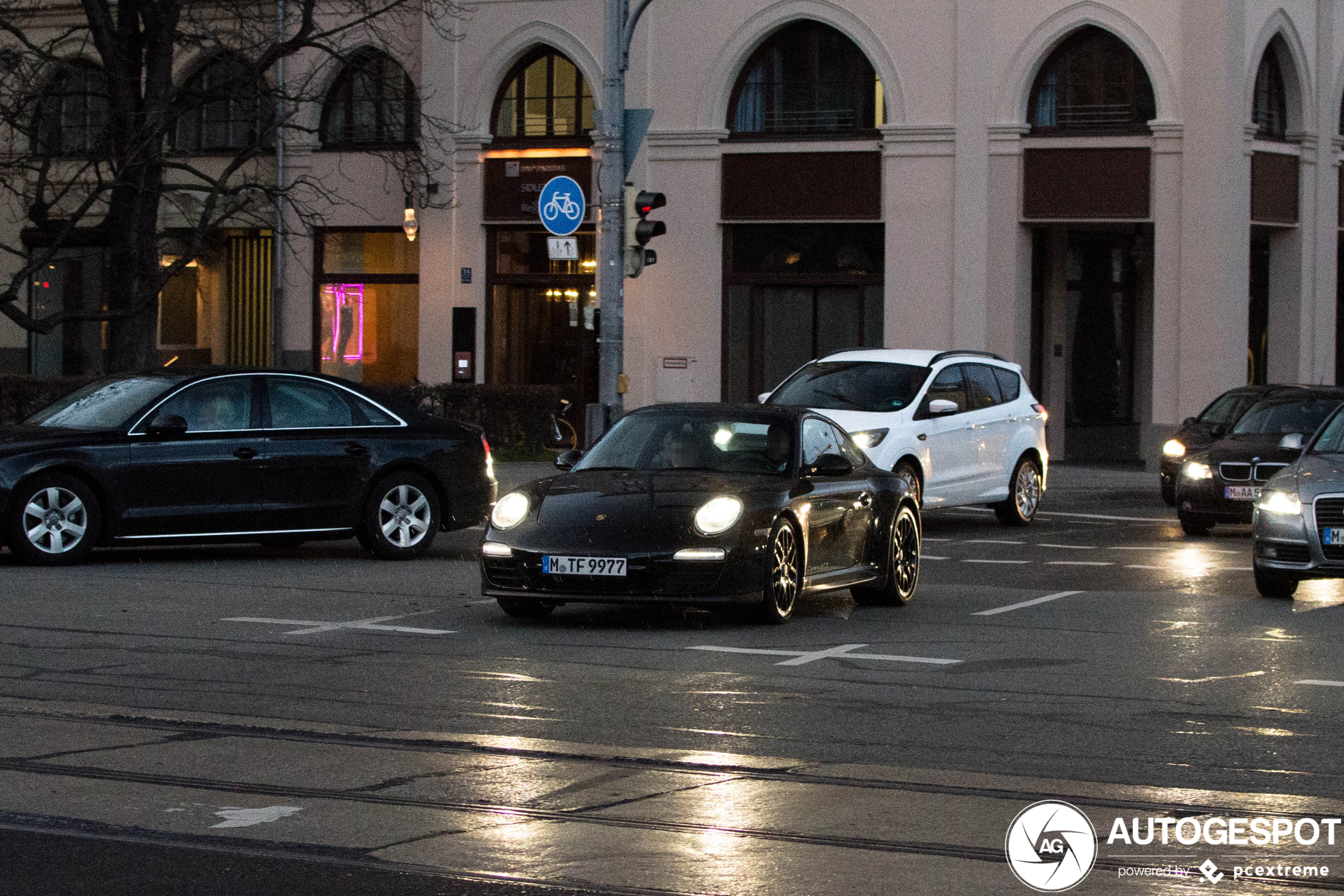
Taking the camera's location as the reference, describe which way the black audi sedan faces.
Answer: facing to the left of the viewer

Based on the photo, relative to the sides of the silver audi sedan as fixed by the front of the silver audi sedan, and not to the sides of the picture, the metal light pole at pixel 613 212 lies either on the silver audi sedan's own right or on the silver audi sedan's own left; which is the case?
on the silver audi sedan's own right

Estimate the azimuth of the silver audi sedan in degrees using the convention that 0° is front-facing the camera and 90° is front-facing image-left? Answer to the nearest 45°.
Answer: approximately 45°

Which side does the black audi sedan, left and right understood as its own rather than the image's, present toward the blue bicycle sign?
right

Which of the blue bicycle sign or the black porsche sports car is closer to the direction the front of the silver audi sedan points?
the black porsche sports car

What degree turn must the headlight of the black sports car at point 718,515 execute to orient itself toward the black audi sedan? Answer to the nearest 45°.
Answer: approximately 90° to its right

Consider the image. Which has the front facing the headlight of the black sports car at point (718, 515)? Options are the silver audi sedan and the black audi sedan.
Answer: the silver audi sedan

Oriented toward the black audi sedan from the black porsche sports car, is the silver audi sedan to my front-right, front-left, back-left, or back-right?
back-right

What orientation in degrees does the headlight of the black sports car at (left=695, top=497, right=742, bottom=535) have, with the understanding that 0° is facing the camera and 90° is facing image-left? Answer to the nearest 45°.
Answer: approximately 45°

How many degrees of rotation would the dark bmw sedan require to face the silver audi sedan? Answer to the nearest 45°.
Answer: approximately 45° to its left

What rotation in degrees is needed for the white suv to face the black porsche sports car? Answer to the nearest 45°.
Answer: approximately 45° to its left
